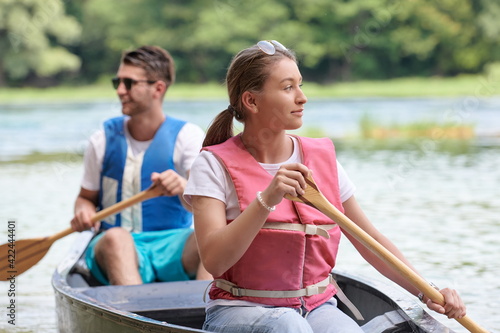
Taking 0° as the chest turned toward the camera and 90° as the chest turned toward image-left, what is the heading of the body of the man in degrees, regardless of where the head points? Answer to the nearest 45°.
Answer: approximately 45°

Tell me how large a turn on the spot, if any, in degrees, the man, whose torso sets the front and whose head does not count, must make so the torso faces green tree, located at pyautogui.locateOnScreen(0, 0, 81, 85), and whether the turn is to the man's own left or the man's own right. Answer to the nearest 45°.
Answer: approximately 135° to the man's own right

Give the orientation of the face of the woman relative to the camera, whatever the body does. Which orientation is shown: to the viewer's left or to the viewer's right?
to the viewer's right

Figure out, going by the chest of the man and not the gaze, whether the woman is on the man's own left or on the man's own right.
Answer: on the man's own left

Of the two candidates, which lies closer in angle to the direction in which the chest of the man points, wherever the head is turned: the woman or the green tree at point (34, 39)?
the woman

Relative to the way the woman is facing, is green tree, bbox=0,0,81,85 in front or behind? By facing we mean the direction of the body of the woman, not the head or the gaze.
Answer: behind

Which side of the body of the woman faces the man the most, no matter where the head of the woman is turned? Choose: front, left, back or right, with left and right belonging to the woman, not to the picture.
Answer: back
